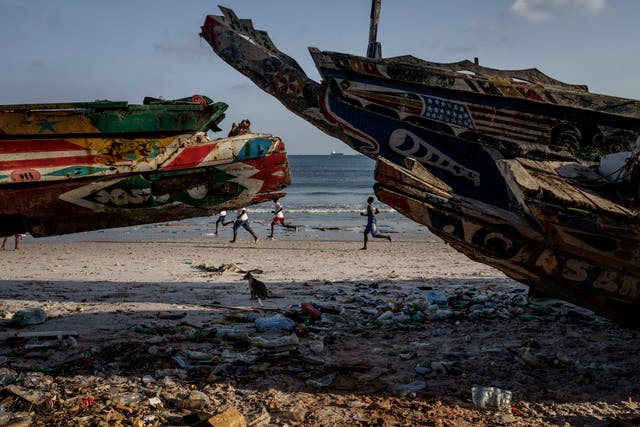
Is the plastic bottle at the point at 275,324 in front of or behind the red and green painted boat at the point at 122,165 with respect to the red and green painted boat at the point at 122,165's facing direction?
in front

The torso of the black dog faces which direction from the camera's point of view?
to the viewer's left

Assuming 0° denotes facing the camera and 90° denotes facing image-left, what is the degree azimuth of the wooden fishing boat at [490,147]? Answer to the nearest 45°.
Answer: approximately 90°

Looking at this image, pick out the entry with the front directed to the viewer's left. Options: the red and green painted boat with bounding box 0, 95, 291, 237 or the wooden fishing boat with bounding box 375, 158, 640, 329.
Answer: the wooden fishing boat

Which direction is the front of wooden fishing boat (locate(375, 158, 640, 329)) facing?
to the viewer's left

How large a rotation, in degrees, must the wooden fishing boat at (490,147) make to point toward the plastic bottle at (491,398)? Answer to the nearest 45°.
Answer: approximately 90° to its left

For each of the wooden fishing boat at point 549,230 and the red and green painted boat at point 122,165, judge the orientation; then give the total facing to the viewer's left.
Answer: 1

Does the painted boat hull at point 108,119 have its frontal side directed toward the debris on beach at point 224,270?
no

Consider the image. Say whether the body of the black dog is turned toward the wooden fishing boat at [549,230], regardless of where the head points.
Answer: no

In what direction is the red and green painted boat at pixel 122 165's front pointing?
to the viewer's right

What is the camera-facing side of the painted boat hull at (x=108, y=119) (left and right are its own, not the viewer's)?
right

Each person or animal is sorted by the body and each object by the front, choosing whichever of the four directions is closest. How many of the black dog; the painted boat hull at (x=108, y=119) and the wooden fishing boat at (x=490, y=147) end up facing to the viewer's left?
2

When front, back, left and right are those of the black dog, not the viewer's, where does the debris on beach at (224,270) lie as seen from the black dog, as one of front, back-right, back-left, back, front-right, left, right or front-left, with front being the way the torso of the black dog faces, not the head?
right
